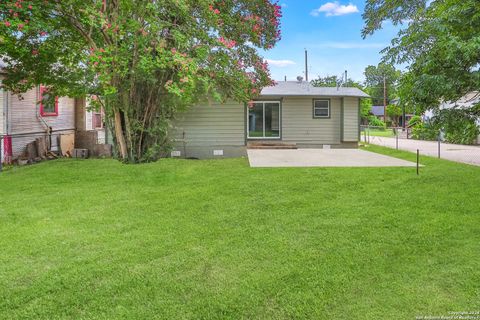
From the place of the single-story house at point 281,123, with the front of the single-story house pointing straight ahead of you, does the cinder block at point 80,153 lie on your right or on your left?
on your left

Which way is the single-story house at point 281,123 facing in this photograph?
away from the camera

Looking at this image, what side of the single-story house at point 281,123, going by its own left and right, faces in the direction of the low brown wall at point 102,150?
left

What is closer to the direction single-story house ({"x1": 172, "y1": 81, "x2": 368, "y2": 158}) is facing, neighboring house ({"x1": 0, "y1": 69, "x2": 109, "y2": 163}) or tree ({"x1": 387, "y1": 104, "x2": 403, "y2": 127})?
the tree

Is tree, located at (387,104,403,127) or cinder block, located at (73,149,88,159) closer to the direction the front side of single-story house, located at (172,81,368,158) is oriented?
the tree

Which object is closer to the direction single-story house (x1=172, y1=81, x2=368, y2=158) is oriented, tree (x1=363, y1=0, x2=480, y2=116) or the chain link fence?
the chain link fence

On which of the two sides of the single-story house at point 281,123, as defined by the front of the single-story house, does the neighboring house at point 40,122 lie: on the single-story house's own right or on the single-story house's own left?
on the single-story house's own left
